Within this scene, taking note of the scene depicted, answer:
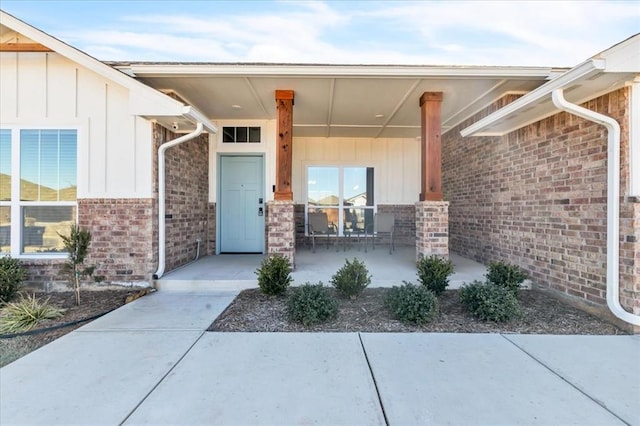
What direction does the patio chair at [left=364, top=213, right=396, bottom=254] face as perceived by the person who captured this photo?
facing the viewer and to the left of the viewer

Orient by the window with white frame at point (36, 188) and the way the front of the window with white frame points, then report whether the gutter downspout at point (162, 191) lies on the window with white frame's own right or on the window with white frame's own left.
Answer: on the window with white frame's own left

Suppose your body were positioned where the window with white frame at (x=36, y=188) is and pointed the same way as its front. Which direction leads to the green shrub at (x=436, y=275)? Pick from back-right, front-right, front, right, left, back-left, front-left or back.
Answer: front-left

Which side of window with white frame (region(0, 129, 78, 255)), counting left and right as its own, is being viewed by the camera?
front

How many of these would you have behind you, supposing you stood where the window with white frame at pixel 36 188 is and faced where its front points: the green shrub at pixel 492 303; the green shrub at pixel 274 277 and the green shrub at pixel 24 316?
0

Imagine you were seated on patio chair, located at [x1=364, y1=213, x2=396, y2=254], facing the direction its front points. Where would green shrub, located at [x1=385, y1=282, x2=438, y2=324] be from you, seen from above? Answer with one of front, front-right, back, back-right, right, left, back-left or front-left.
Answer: front-left

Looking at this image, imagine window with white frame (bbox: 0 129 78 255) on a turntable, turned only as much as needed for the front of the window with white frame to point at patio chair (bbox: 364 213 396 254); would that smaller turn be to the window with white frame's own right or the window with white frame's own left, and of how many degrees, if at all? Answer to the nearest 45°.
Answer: approximately 90° to the window with white frame's own left

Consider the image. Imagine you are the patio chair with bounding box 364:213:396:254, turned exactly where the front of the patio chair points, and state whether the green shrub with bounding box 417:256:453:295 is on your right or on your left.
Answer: on your left

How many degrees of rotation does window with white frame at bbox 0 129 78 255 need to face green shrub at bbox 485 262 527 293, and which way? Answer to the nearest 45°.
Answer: approximately 45° to its left

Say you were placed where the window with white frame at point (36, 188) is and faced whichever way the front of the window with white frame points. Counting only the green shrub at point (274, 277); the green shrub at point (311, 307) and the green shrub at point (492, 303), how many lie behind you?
0

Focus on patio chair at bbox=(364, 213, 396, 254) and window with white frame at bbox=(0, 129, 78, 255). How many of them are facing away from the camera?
0
